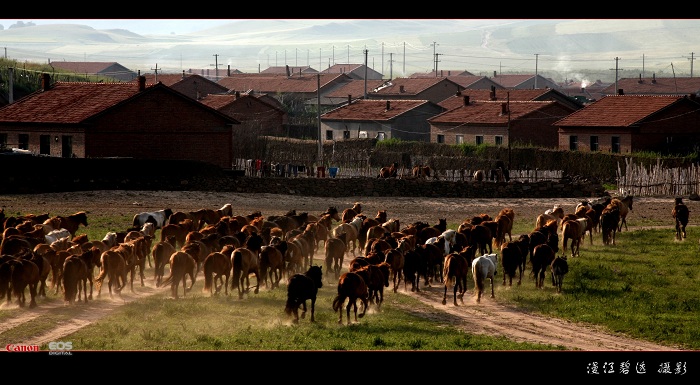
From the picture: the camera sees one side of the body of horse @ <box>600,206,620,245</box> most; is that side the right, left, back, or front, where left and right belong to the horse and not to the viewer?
back

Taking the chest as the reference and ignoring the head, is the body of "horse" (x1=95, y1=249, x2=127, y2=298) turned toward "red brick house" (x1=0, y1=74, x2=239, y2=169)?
yes

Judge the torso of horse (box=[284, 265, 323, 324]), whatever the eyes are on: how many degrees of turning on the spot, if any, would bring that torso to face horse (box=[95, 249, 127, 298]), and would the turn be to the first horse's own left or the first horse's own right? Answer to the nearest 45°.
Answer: approximately 90° to the first horse's own left

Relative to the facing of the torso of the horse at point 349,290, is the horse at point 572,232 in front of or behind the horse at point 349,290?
in front
